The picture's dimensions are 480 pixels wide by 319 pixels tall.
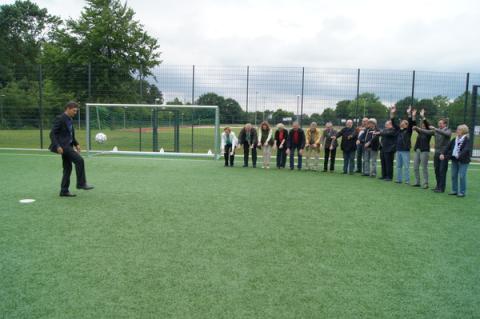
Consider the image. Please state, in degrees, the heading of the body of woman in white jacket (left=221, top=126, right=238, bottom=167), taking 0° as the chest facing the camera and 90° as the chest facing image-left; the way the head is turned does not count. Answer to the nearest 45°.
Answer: approximately 0°

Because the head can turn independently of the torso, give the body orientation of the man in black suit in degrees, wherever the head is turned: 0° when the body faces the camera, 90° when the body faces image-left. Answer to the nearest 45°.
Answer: approximately 315°

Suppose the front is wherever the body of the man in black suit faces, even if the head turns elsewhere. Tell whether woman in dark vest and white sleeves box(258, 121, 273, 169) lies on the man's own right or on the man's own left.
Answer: on the man's own left

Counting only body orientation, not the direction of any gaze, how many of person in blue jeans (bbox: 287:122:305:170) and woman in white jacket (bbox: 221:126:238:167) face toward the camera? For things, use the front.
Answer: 2

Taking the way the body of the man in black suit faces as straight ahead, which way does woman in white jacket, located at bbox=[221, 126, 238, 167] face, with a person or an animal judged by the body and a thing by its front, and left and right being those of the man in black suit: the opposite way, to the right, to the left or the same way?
to the right

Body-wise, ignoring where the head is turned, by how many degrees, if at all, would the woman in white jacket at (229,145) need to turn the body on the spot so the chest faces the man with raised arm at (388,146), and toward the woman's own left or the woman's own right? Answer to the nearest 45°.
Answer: approximately 45° to the woman's own left

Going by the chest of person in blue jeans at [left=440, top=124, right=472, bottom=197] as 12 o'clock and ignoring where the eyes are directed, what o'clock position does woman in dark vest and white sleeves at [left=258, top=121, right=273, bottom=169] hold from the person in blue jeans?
The woman in dark vest and white sleeves is roughly at 2 o'clock from the person in blue jeans.

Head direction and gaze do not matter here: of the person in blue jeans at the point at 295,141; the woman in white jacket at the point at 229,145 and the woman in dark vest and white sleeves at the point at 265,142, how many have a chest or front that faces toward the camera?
3

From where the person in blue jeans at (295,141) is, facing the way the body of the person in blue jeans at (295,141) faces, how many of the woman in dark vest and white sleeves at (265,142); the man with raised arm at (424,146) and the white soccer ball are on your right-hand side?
2

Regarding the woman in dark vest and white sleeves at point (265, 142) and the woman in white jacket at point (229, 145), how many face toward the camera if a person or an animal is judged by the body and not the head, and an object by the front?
2

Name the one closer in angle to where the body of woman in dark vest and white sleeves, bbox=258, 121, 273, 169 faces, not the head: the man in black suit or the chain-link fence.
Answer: the man in black suit

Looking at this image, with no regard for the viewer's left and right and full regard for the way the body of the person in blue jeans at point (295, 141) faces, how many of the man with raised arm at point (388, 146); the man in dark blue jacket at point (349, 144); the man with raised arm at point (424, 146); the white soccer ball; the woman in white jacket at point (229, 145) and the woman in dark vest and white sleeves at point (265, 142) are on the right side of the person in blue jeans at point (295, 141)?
3

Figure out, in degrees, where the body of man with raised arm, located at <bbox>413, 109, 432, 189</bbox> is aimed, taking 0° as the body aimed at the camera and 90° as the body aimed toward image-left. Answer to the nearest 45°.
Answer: approximately 45°

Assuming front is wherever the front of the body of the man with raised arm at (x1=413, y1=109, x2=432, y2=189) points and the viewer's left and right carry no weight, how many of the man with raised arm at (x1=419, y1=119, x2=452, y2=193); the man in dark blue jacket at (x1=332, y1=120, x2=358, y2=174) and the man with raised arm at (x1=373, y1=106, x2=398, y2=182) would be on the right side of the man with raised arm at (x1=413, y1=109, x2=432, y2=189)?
2

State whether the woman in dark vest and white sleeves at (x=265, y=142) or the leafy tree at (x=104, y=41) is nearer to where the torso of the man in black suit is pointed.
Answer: the woman in dark vest and white sleeves

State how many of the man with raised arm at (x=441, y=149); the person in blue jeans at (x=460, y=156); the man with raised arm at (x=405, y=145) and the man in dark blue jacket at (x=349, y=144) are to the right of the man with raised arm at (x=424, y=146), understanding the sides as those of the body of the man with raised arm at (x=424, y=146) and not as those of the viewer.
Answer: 2

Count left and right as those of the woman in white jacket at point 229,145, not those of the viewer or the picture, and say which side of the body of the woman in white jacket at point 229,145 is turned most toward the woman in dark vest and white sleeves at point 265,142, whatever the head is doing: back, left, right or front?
left
